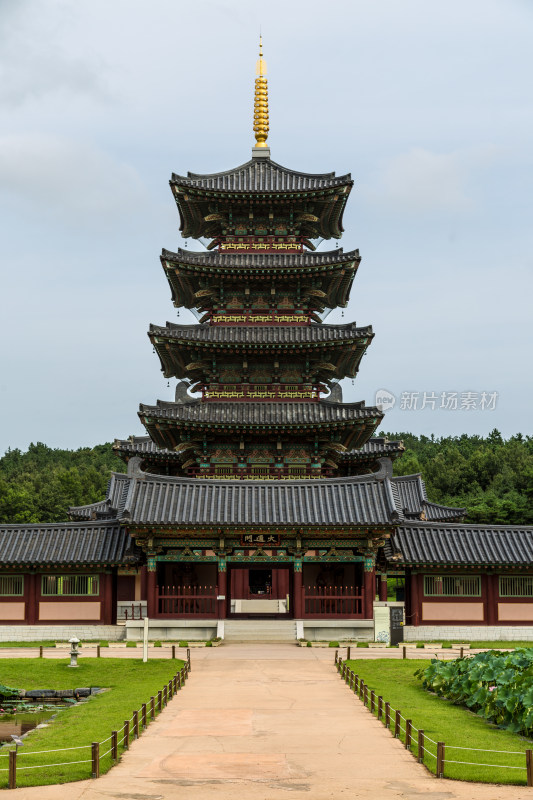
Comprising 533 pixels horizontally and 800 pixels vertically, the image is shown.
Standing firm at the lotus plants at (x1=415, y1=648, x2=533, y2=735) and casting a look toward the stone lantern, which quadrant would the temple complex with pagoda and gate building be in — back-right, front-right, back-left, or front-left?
front-right

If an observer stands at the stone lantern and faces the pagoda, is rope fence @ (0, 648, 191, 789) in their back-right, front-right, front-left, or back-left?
back-right

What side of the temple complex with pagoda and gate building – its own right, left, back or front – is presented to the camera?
front

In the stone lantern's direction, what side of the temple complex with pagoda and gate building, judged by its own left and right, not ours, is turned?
front

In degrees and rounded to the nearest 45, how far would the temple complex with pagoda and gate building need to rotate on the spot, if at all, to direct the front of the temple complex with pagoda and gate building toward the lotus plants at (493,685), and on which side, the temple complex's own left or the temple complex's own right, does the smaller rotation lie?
0° — it already faces it

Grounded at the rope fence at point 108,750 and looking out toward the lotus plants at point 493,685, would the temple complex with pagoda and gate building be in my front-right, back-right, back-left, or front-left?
front-left

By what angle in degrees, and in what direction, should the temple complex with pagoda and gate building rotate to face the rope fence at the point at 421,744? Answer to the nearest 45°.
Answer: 0° — it already faces it

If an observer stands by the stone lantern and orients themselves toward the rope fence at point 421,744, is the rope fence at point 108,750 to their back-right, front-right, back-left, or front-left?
front-right
